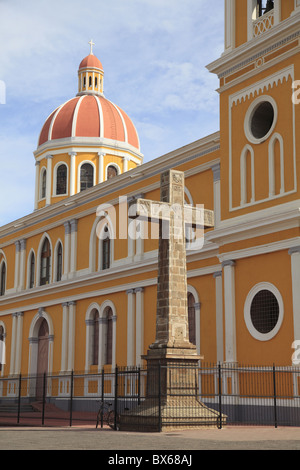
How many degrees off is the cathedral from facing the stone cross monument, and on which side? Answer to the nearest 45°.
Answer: approximately 45° to its right

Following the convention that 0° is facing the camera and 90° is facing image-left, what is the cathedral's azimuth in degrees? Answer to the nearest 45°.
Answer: approximately 315°
